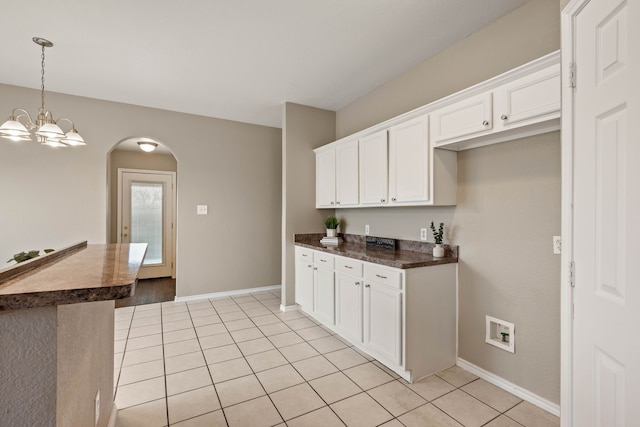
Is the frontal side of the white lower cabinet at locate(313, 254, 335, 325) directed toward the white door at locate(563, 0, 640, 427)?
no

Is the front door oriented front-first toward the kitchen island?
yes

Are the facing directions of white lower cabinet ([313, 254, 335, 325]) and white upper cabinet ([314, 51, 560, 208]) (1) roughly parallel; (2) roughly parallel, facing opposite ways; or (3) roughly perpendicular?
roughly parallel

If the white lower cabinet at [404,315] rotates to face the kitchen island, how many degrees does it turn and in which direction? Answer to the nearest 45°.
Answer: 0° — it already faces it

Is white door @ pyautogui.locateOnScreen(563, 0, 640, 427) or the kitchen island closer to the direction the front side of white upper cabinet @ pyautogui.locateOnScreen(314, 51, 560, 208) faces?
the kitchen island

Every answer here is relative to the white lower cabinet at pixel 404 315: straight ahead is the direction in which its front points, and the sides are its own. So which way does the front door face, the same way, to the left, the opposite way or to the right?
to the left

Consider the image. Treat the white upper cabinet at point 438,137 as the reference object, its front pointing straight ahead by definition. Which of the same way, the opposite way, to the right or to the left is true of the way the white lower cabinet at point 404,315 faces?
the same way

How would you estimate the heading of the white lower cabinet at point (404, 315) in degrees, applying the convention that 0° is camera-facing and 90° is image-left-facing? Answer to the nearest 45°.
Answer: approximately 45°

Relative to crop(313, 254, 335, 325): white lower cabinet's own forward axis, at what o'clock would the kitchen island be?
The kitchen island is roughly at 11 o'clock from the white lower cabinet.

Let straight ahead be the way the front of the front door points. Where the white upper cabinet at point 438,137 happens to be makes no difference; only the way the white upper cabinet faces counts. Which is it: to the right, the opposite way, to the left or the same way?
to the right

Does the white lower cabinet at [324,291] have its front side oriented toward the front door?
no

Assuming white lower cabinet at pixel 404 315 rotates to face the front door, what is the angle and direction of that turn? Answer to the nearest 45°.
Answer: approximately 90° to its right

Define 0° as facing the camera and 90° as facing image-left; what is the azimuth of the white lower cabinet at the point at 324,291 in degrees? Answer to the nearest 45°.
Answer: approximately 45°

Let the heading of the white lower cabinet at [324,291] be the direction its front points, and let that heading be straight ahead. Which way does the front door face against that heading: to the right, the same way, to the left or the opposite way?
to the left

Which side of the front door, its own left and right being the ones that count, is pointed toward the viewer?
front

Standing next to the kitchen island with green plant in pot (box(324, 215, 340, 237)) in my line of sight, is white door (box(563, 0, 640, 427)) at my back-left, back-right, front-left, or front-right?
front-right
